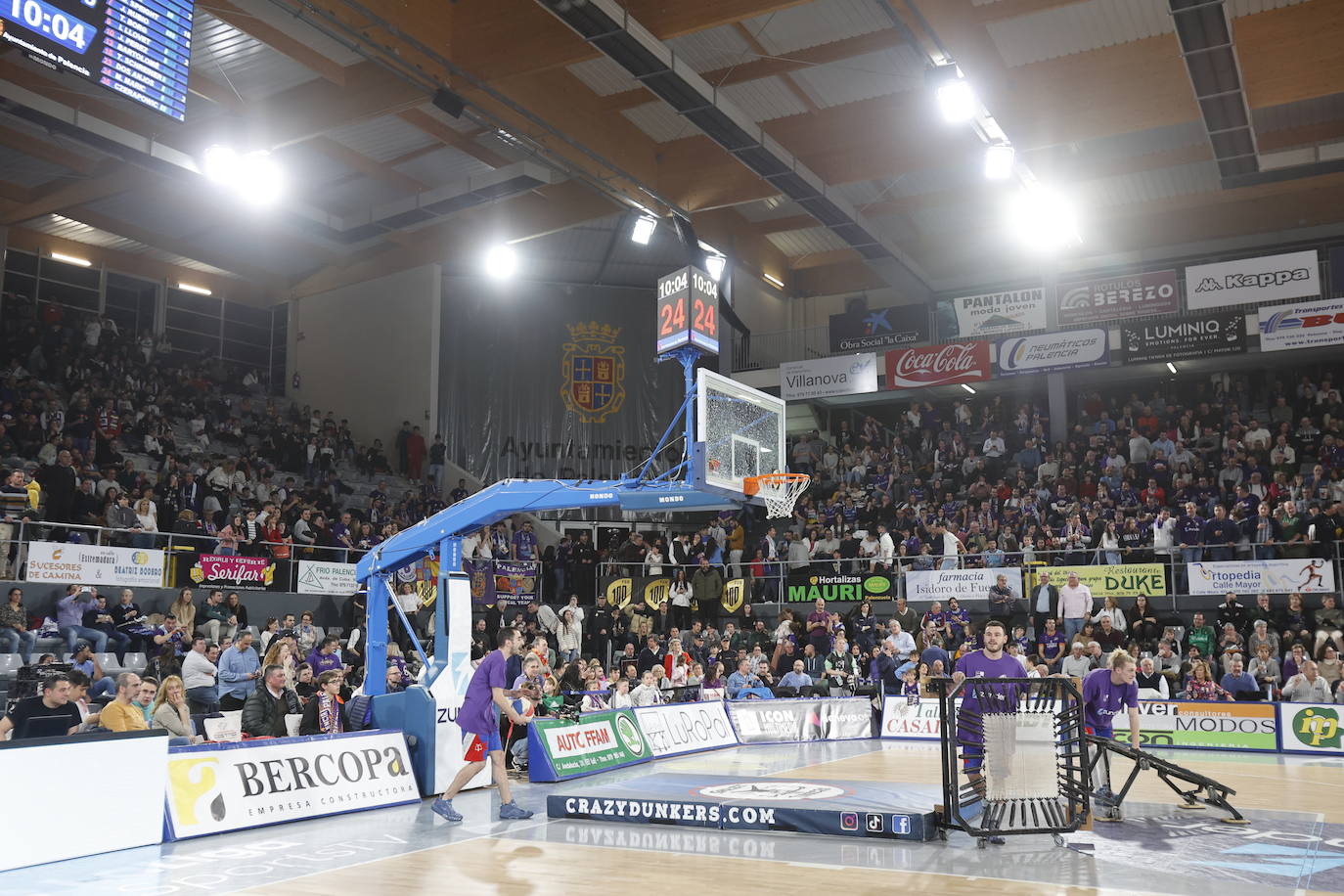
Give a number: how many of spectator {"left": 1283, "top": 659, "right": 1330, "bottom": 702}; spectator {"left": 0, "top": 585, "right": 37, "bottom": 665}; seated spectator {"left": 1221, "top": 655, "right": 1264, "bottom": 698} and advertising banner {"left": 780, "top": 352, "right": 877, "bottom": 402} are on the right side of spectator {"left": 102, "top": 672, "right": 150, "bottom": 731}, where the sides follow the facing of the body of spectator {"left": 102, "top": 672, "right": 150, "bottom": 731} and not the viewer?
0

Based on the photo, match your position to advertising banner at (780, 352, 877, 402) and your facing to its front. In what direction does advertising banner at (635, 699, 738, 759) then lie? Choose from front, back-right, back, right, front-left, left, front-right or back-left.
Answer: front

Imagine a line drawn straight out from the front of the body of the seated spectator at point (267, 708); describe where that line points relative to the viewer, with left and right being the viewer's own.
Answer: facing the viewer and to the right of the viewer

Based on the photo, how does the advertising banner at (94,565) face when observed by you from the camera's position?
facing the viewer

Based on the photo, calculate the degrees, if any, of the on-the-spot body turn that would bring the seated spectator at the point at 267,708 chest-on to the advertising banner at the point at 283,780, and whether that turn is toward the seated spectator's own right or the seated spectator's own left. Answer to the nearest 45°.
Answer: approximately 45° to the seated spectator's own right

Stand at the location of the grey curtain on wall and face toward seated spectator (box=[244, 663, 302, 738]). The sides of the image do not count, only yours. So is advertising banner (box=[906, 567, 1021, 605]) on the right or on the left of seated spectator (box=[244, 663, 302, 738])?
left

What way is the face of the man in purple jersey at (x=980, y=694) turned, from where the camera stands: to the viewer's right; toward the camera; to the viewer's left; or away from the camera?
toward the camera

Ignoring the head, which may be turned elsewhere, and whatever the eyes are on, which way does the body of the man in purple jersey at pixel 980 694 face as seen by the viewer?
toward the camera

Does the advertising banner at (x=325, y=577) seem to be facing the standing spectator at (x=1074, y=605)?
no

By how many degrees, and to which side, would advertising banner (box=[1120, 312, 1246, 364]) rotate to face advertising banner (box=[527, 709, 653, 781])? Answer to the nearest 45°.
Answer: approximately 45° to its right

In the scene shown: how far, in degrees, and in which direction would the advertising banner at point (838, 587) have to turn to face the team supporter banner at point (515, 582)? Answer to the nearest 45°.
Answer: approximately 90° to its right

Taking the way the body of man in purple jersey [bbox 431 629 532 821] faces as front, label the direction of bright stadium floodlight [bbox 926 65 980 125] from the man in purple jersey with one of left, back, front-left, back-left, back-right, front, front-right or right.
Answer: front-left

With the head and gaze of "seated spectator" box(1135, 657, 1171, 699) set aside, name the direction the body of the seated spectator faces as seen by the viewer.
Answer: toward the camera

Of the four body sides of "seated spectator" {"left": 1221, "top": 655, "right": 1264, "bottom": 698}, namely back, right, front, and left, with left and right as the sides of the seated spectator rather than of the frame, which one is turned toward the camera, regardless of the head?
front
